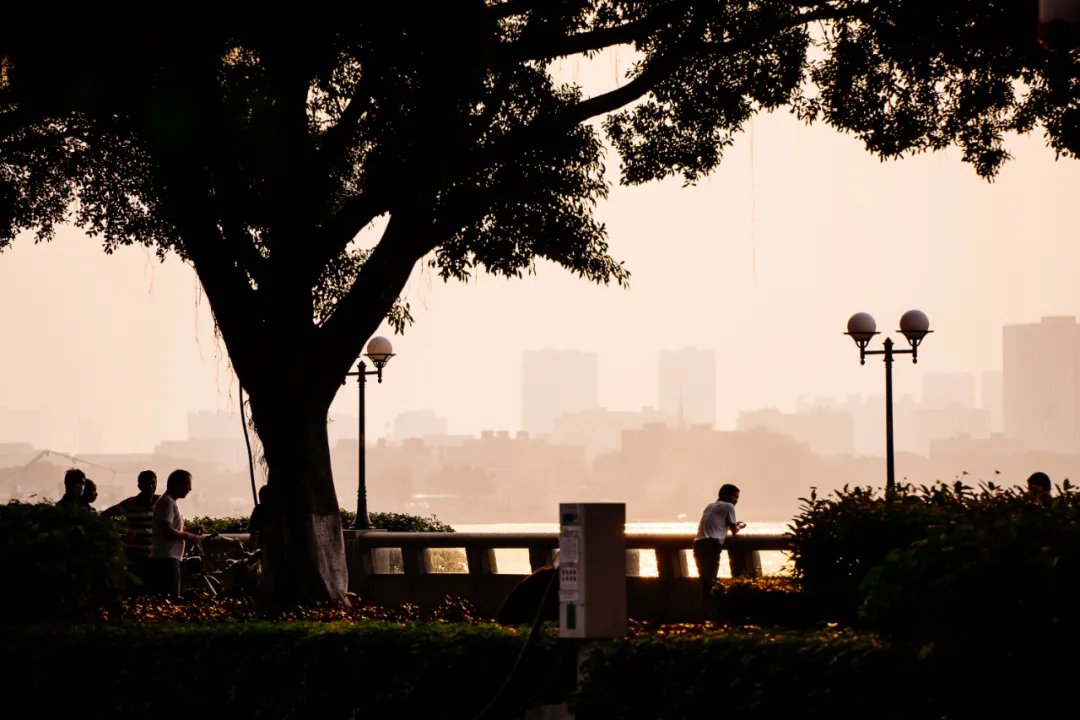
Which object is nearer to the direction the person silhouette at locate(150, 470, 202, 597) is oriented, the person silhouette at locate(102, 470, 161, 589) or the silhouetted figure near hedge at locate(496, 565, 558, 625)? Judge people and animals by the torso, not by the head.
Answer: the silhouetted figure near hedge

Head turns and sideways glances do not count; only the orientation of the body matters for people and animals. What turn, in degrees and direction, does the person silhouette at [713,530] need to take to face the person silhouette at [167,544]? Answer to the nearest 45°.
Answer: approximately 180°

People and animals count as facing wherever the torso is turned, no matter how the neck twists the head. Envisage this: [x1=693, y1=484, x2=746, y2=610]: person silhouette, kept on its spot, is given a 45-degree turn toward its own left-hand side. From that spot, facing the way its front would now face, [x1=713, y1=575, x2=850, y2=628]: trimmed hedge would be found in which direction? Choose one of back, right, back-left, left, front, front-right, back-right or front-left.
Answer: back

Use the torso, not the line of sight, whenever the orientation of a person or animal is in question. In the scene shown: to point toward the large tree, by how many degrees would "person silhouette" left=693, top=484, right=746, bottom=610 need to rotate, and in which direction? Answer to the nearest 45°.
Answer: approximately 180°

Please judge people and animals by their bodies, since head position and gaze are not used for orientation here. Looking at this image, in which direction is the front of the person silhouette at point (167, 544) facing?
to the viewer's right

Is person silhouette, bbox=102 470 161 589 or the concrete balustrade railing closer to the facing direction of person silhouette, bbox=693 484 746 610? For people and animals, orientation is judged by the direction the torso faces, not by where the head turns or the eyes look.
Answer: the concrete balustrade railing

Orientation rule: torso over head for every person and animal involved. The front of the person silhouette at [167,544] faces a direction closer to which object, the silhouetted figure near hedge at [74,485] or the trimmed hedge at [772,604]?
the trimmed hedge

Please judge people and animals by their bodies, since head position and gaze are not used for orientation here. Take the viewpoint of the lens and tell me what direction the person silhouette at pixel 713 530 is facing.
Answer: facing away from the viewer and to the right of the viewer

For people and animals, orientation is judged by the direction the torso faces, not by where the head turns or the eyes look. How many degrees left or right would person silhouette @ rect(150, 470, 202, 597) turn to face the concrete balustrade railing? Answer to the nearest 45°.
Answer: approximately 45° to its left

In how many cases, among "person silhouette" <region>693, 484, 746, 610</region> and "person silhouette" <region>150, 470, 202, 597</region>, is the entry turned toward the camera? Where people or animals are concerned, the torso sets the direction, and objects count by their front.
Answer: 0

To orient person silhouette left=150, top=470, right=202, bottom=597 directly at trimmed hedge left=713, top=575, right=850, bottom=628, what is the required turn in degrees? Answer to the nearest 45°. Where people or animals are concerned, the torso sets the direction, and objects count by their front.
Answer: approximately 45° to its right

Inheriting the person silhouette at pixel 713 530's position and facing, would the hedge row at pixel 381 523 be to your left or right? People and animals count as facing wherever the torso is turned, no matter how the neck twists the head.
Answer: on your left

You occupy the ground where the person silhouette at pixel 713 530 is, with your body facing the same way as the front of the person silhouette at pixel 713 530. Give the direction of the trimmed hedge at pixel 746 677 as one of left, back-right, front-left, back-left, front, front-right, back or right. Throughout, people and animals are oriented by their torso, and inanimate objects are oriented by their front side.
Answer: back-right
